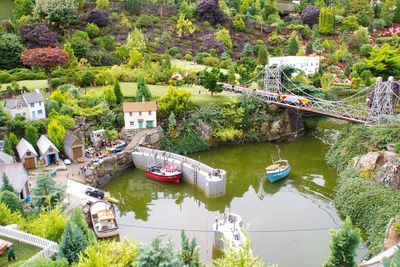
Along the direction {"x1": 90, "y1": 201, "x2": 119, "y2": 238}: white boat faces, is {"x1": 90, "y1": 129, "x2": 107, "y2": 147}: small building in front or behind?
in front

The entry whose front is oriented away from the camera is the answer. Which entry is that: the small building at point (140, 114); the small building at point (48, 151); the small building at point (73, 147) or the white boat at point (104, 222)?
the white boat

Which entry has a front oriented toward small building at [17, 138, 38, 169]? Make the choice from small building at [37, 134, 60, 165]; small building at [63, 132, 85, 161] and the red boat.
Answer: the red boat

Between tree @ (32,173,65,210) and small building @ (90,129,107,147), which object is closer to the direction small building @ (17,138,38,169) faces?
the tree

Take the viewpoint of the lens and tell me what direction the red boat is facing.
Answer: facing to the left of the viewer

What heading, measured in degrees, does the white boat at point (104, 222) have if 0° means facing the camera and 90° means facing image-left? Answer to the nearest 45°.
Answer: approximately 180°

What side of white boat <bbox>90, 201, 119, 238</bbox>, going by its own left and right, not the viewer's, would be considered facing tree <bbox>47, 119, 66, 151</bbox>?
front

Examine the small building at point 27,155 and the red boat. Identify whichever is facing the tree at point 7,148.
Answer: the red boat

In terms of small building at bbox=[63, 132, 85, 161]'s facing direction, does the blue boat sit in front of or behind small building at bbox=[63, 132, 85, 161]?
in front

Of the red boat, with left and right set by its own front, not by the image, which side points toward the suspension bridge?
back

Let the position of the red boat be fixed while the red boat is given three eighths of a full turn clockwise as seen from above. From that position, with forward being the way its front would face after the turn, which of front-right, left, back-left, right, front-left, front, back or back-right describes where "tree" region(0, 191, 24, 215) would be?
back

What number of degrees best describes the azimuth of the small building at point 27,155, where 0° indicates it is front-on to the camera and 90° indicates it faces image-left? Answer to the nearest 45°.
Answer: approximately 315°

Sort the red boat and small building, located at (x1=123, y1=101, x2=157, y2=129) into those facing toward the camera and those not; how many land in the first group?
1

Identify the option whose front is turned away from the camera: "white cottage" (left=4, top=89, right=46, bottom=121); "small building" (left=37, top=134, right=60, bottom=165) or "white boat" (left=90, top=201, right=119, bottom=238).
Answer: the white boat

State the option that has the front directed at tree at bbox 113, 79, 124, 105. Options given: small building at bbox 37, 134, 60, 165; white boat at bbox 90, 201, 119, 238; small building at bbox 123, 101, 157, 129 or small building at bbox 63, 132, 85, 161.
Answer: the white boat

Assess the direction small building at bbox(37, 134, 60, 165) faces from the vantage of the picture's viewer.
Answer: facing the viewer and to the right of the viewer

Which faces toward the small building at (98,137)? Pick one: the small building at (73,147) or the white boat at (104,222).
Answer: the white boat
